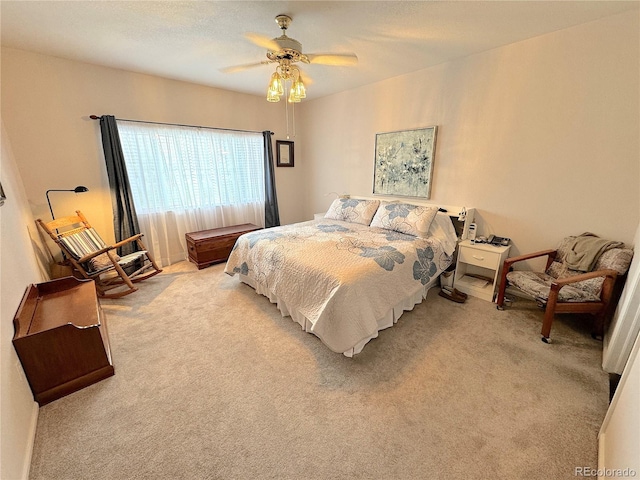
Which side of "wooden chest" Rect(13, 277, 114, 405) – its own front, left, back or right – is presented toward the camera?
right

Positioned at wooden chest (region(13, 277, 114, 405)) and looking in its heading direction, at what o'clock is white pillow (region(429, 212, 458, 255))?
The white pillow is roughly at 1 o'clock from the wooden chest.

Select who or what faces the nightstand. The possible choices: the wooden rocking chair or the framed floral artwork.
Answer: the wooden rocking chair

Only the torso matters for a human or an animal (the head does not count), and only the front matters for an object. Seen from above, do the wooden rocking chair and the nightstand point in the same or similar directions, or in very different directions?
very different directions

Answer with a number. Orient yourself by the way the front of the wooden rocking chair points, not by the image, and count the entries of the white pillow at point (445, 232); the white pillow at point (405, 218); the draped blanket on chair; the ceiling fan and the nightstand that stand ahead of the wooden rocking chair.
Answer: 5

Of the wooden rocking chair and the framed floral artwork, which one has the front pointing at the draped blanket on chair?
the wooden rocking chair

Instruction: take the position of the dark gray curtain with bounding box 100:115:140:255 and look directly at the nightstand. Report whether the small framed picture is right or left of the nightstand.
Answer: left

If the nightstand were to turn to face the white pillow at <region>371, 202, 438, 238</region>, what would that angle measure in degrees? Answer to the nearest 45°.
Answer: approximately 45° to its right

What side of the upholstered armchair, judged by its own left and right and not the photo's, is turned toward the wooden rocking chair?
front

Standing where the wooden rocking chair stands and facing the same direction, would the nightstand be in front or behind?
in front

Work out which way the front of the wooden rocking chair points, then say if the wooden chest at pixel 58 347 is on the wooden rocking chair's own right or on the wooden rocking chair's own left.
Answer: on the wooden rocking chair's own right

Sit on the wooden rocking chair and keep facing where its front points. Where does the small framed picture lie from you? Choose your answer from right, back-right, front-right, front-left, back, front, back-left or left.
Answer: front-left

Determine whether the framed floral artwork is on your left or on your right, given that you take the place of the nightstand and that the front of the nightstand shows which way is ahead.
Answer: on your right

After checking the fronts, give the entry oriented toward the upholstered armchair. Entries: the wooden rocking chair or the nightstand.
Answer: the wooden rocking chair

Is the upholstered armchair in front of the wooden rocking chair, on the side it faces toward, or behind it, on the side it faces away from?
in front

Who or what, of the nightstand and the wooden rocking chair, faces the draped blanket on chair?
the wooden rocking chair

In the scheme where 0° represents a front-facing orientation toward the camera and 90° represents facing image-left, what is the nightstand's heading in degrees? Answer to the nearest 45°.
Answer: approximately 45°

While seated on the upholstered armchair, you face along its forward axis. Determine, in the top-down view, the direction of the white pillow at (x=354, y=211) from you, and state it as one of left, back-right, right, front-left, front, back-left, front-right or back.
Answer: front-right
